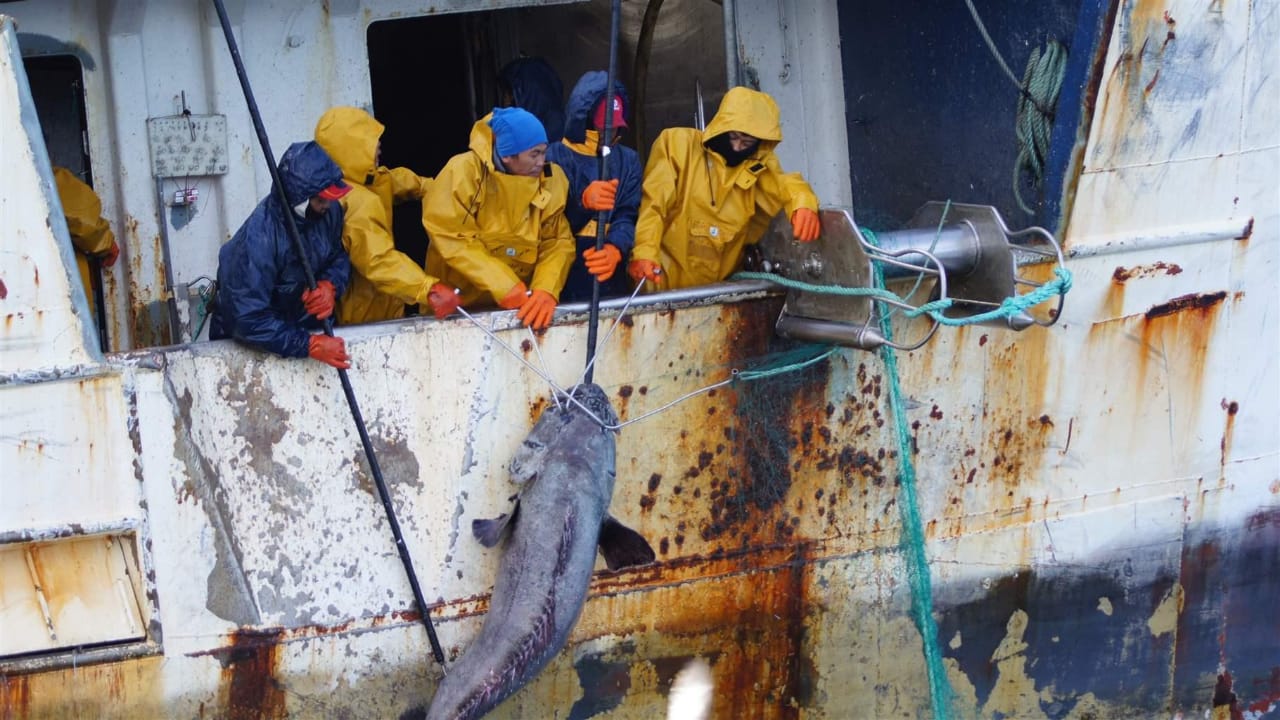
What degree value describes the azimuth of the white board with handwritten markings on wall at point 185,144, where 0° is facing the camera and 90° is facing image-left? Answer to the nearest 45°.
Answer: approximately 0°

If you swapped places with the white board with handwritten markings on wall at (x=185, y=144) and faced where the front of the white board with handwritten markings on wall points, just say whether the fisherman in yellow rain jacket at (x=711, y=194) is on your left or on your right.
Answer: on your left

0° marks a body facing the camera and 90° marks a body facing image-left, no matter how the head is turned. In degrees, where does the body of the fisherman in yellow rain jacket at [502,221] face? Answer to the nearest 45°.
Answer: approximately 315°

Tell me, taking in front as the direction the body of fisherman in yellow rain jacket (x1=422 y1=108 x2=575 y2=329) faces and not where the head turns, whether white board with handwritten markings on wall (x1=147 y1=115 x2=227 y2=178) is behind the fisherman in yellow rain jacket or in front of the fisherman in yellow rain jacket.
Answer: behind

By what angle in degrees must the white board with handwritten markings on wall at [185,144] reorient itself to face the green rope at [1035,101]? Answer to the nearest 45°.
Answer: approximately 45° to its left

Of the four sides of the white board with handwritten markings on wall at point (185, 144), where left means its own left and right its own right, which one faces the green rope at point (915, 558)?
left

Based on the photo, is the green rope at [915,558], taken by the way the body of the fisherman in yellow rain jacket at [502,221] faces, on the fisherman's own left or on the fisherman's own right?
on the fisherman's own left

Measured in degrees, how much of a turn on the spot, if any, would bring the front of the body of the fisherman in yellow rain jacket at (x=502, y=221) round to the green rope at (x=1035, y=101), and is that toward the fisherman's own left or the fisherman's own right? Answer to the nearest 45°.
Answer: approximately 45° to the fisherman's own left
